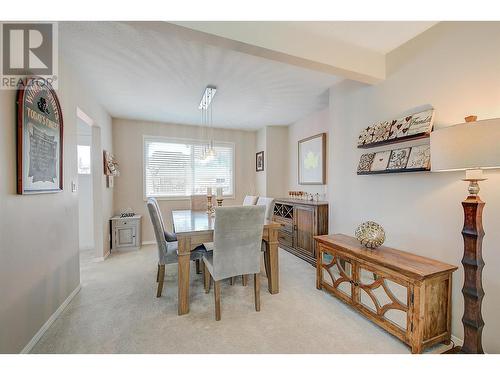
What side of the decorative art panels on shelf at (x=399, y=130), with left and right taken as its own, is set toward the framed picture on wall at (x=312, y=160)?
right

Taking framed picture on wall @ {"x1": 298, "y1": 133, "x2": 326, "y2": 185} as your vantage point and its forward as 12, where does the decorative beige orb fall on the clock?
The decorative beige orb is roughly at 10 o'clock from the framed picture on wall.

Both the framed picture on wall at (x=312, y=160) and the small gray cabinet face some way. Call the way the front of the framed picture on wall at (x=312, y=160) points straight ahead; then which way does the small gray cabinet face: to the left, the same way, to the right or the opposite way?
to the left

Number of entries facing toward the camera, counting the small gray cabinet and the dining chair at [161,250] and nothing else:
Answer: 1

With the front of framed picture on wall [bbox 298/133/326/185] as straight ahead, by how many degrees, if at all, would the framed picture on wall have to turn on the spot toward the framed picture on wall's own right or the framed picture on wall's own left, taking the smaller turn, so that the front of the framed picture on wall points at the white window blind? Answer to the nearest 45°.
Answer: approximately 45° to the framed picture on wall's own right

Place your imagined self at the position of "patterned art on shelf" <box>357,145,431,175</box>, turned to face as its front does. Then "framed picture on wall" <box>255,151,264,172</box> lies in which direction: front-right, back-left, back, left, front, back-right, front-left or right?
right

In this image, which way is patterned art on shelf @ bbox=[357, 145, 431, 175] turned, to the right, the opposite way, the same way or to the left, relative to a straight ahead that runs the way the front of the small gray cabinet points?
to the right

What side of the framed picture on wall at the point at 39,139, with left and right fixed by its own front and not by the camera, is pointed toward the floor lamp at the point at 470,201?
front

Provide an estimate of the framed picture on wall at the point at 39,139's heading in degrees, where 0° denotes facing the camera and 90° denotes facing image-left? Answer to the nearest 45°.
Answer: approximately 315°

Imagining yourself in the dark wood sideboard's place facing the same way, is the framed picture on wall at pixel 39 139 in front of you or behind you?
in front

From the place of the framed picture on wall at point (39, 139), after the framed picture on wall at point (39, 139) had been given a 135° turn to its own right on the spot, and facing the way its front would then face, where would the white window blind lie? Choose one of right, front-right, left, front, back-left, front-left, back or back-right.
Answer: back-right

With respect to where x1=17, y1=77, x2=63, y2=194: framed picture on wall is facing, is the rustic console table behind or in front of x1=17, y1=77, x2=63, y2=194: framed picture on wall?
in front

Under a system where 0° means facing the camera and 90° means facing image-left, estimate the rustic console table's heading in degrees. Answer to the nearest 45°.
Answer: approximately 45°
